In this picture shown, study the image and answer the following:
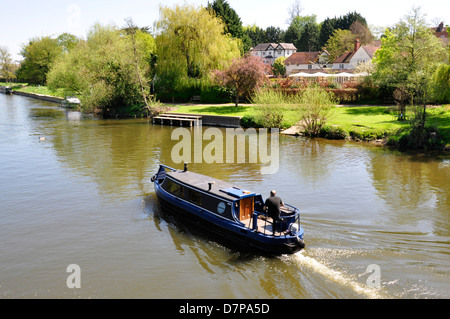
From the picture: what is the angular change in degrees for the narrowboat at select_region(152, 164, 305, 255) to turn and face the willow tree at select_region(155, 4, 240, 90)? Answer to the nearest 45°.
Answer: approximately 45° to its right

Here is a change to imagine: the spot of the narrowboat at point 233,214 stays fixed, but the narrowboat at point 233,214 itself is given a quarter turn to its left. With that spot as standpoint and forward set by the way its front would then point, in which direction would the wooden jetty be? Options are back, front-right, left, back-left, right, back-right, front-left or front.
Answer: back-right

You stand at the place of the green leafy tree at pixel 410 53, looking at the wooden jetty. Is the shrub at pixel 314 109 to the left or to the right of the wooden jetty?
left

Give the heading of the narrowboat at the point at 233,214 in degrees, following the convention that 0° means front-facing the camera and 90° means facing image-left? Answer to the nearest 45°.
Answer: approximately 135°

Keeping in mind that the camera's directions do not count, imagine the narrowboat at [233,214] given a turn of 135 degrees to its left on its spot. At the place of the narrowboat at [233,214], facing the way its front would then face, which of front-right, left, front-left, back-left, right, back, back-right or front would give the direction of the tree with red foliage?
back

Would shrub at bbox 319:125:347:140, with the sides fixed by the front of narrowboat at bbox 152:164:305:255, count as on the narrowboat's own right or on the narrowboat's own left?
on the narrowboat's own right

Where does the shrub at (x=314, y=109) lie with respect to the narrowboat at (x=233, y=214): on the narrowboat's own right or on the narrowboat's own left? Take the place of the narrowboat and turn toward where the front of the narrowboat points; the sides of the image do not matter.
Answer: on the narrowboat's own right

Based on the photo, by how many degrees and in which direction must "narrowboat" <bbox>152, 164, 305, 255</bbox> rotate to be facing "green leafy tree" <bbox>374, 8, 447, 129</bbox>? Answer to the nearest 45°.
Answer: approximately 90° to its right
